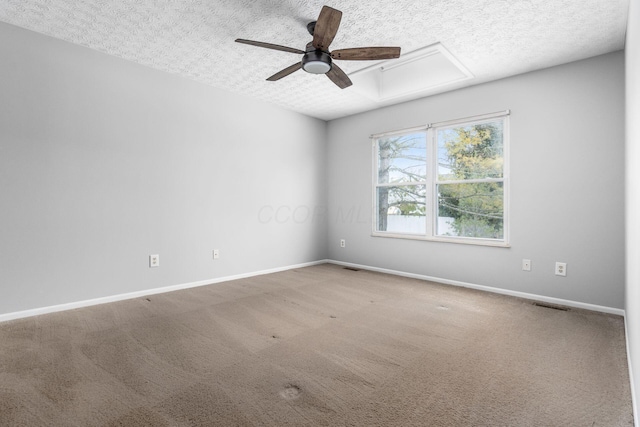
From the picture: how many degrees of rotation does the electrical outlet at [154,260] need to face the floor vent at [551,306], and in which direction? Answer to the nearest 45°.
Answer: approximately 45° to its left

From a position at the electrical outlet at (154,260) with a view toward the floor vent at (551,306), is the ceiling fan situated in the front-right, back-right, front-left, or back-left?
front-right

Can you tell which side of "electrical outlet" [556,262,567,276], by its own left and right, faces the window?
right

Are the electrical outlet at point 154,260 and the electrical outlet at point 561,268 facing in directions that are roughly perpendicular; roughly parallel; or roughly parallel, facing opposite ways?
roughly perpendicular

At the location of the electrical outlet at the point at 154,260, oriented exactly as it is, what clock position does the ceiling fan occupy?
The ceiling fan is roughly at 11 o'clock from the electrical outlet.

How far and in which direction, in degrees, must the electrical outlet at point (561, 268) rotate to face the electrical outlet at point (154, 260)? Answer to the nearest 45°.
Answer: approximately 45° to its right

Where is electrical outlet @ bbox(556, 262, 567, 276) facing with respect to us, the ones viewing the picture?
facing the viewer

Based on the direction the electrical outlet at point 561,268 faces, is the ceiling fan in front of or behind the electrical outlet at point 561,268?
in front

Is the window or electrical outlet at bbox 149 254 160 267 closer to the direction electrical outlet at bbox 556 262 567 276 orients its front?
the electrical outlet
